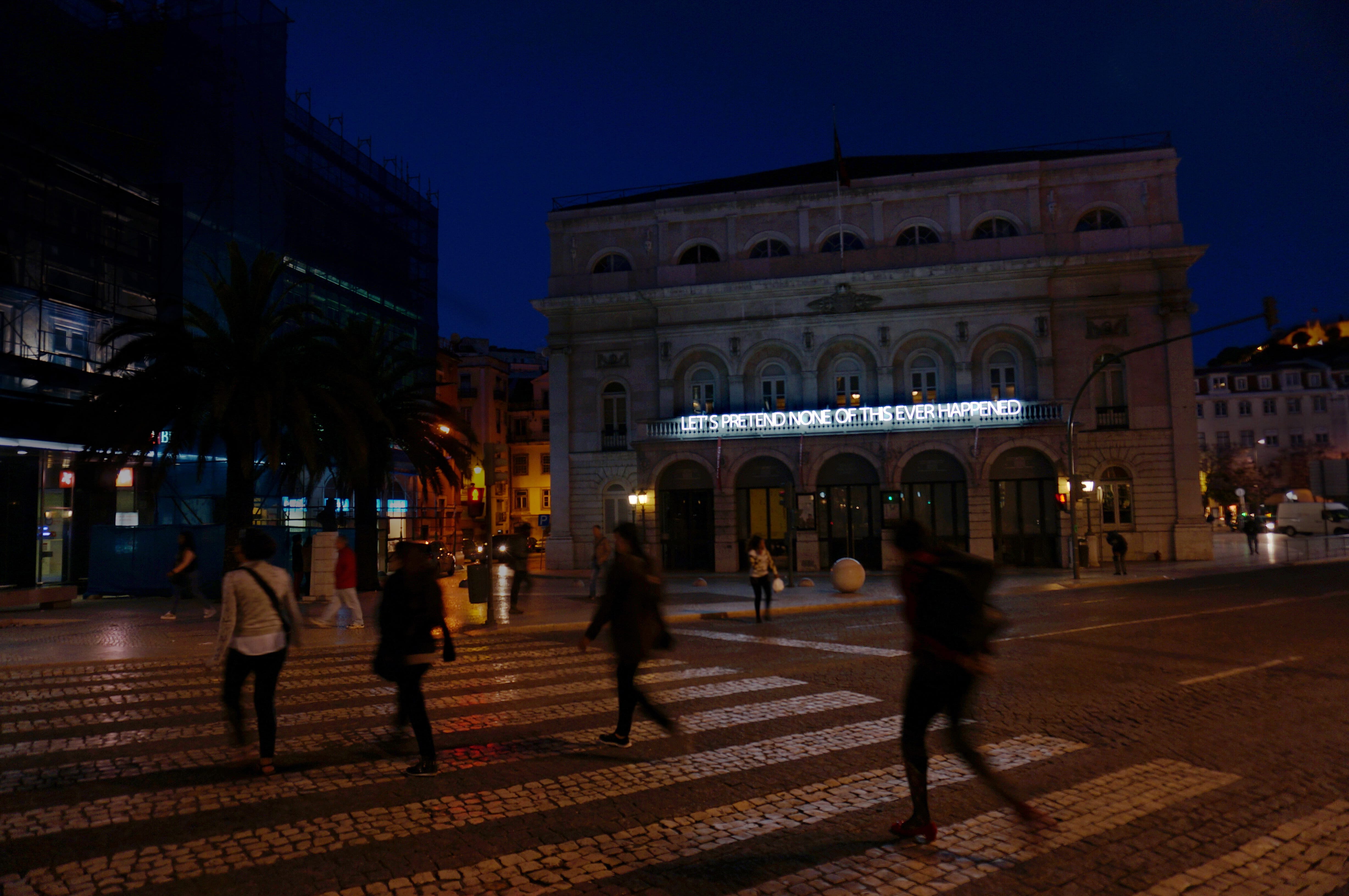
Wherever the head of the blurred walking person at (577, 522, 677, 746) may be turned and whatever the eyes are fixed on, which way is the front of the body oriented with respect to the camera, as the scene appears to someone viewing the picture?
to the viewer's left

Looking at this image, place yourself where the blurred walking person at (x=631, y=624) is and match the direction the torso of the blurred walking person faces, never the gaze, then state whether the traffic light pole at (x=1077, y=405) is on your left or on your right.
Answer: on your right

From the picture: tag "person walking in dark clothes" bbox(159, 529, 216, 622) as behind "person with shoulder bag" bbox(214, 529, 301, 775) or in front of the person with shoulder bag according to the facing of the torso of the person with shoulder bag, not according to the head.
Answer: in front

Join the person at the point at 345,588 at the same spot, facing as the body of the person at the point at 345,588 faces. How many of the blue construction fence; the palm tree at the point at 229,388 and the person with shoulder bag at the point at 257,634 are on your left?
1

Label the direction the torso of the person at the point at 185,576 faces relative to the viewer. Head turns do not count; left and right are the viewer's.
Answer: facing to the left of the viewer

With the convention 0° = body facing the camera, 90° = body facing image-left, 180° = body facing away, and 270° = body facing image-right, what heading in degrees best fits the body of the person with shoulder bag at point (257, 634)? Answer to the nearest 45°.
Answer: approximately 180°

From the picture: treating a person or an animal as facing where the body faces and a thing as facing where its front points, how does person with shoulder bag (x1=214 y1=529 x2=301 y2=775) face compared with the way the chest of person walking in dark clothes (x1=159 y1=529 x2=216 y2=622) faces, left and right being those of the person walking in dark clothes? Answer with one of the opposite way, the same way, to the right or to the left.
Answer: to the right

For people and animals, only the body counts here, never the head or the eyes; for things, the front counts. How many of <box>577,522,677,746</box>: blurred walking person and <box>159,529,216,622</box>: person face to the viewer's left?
2

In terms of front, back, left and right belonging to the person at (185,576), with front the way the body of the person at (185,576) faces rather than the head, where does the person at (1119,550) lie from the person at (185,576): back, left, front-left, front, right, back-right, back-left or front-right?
back

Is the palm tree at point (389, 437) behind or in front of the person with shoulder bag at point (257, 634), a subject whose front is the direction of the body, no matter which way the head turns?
in front

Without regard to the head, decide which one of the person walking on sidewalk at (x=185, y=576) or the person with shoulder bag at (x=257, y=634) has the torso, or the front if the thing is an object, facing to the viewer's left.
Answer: the person walking on sidewalk

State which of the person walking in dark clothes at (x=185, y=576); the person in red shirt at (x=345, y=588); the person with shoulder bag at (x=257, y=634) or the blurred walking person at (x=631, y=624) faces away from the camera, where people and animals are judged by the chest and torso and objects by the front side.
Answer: the person with shoulder bag

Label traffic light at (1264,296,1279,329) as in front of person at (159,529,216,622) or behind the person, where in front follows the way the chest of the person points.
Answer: behind

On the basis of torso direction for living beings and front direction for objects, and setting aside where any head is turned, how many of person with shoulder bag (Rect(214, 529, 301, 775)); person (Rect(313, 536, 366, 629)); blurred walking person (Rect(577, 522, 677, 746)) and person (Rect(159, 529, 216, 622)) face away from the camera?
1

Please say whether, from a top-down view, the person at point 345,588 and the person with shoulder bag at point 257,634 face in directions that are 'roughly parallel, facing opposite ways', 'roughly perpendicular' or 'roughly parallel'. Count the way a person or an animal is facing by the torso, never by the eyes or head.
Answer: roughly perpendicular

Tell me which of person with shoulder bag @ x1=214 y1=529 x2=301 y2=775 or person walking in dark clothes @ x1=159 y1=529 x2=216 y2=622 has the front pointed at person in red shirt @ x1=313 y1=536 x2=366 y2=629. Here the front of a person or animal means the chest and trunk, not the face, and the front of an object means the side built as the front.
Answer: the person with shoulder bag

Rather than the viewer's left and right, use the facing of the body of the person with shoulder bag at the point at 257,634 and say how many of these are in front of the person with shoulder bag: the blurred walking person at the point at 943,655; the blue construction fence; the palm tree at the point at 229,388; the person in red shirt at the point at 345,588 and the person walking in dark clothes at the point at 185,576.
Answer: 4

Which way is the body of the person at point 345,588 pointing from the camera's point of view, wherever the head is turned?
to the viewer's left

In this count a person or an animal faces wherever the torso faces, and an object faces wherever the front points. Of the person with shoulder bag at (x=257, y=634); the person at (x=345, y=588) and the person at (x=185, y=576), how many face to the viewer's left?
2
